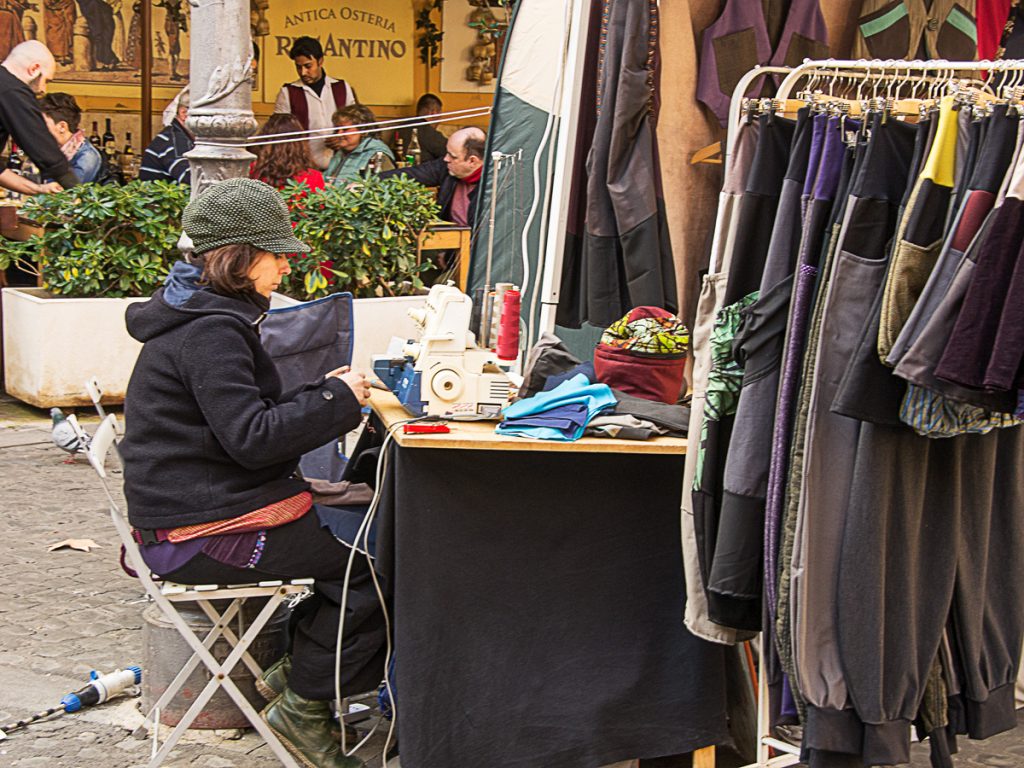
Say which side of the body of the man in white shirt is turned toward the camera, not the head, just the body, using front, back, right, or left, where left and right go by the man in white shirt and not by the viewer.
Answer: front

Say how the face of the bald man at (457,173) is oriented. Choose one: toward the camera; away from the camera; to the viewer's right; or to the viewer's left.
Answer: to the viewer's left

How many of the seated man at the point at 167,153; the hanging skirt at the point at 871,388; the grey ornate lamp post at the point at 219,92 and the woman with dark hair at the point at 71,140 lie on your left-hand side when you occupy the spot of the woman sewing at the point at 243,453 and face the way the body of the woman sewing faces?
3

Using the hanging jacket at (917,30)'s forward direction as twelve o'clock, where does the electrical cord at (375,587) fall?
The electrical cord is roughly at 1 o'clock from the hanging jacket.

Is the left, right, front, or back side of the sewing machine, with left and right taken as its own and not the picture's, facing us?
left

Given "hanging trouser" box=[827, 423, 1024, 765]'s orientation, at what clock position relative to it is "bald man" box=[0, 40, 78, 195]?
The bald man is roughly at 4 o'clock from the hanging trouser.

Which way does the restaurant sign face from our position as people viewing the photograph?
facing the viewer

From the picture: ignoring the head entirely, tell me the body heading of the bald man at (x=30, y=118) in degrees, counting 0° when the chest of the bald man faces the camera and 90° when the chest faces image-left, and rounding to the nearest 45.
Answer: approximately 270°

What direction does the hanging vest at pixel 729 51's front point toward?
toward the camera

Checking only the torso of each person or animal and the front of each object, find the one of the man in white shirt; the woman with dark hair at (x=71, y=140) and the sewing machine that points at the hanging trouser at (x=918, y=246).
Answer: the man in white shirt
